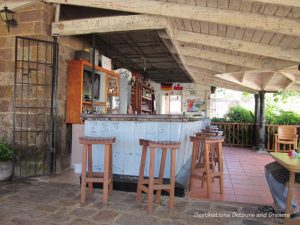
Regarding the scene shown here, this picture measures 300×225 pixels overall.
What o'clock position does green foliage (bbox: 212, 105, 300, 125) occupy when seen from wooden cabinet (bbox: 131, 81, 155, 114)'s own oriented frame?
The green foliage is roughly at 10 o'clock from the wooden cabinet.

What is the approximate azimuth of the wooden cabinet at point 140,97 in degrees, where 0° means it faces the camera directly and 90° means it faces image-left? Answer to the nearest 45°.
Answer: approximately 315°

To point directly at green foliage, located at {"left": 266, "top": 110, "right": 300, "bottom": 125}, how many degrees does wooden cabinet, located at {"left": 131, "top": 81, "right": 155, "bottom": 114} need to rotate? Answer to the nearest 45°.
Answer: approximately 45° to its left

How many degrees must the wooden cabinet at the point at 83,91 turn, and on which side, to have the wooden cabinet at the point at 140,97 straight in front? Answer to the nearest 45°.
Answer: approximately 90° to its left

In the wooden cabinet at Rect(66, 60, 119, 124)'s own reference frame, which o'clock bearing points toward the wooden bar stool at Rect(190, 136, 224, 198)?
The wooden bar stool is roughly at 12 o'clock from the wooden cabinet.

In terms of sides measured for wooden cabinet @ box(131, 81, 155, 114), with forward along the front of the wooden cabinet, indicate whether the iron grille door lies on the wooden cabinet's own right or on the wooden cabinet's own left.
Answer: on the wooden cabinet's own right

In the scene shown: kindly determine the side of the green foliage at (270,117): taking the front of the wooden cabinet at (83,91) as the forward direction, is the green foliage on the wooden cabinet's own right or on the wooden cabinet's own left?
on the wooden cabinet's own left

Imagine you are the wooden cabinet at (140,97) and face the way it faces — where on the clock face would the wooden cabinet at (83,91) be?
the wooden cabinet at (83,91) is roughly at 2 o'clock from the wooden cabinet at (140,97).

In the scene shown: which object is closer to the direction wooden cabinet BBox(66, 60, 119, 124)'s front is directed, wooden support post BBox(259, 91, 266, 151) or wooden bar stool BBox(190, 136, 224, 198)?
the wooden bar stool
